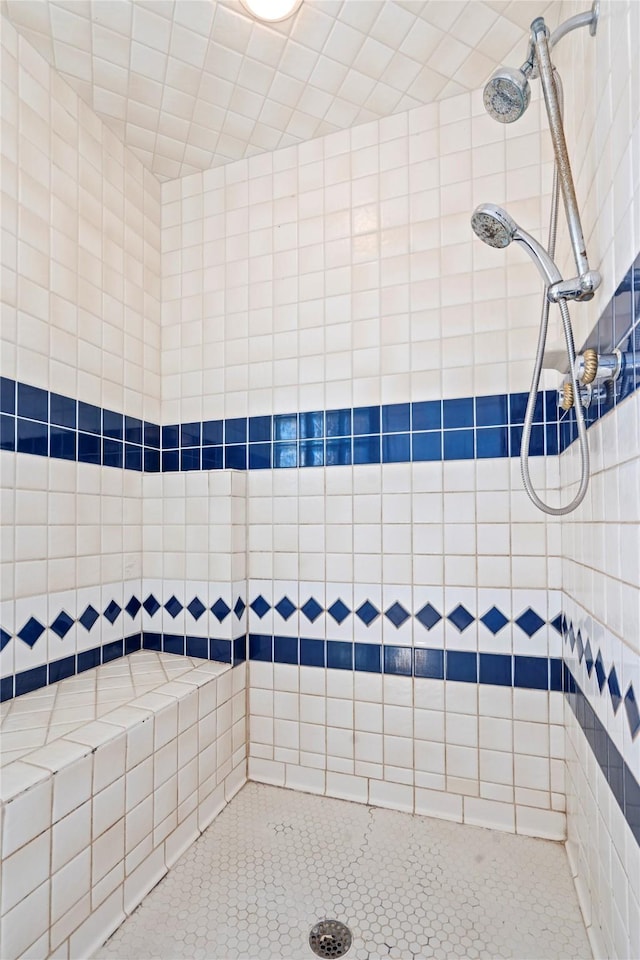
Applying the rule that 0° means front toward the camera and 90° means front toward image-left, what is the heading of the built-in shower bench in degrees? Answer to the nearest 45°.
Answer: approximately 315°
